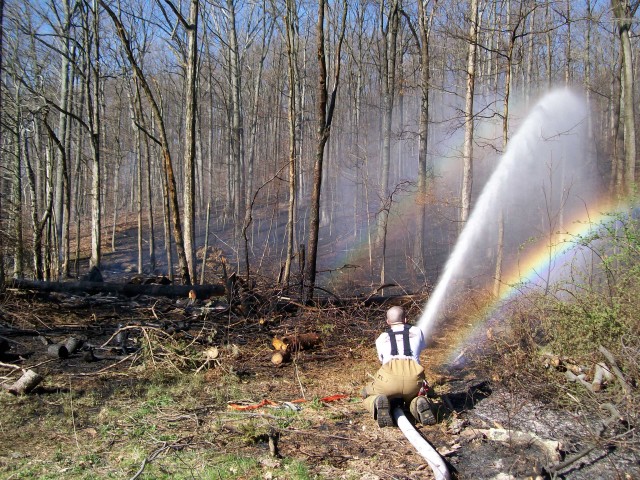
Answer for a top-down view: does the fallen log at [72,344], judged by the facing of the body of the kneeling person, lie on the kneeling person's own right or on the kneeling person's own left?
on the kneeling person's own left

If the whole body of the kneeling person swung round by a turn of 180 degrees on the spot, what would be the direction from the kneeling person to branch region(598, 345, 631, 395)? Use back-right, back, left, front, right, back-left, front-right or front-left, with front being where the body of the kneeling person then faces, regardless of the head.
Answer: left

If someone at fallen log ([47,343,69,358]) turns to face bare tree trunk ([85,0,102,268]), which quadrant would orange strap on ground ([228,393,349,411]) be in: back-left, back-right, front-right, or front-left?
back-right

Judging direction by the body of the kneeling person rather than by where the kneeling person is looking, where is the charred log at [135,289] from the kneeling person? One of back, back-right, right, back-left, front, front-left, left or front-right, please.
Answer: front-left

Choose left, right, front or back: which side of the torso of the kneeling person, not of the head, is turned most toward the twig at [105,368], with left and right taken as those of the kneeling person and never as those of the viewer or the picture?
left

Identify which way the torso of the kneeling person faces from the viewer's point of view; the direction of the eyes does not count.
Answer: away from the camera

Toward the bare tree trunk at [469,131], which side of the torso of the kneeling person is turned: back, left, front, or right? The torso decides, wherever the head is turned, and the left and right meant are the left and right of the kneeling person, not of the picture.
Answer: front

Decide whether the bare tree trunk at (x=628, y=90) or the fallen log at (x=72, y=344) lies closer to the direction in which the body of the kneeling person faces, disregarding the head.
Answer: the bare tree trunk

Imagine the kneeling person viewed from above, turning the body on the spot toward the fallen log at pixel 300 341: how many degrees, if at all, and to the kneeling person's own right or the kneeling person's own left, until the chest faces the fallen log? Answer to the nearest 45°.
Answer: approximately 45° to the kneeling person's own left

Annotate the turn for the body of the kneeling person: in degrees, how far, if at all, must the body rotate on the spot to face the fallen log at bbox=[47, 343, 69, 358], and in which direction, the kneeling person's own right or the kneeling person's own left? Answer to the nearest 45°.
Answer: approximately 90° to the kneeling person's own left

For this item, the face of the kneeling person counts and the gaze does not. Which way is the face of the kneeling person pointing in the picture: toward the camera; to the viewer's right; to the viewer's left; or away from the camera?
away from the camera

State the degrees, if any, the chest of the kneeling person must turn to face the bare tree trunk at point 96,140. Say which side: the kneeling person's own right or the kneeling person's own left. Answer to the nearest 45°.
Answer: approximately 45° to the kneeling person's own left

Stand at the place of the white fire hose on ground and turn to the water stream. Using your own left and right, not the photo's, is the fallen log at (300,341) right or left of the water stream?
left
